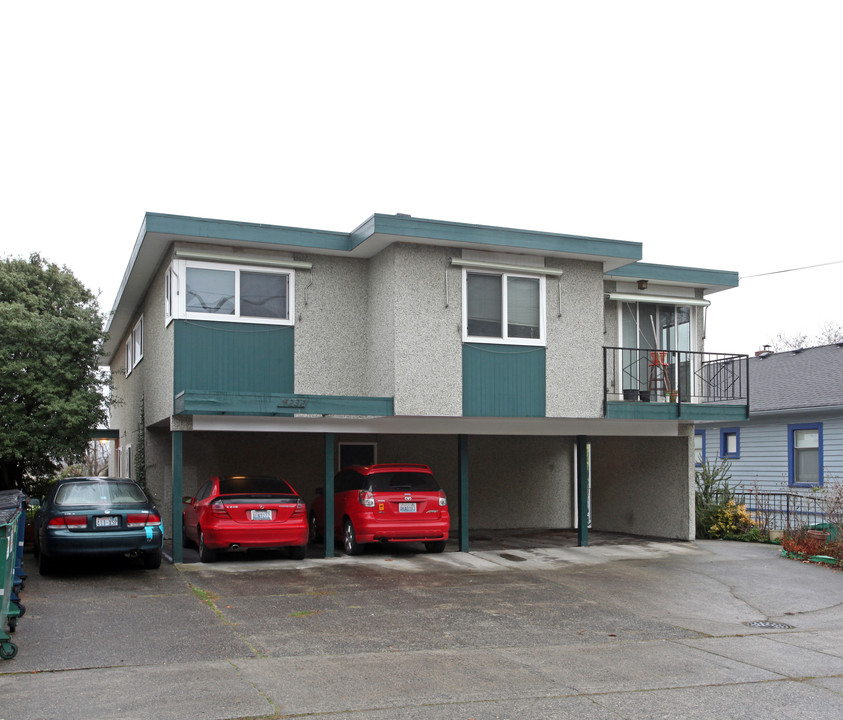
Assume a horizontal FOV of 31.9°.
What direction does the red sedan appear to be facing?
away from the camera

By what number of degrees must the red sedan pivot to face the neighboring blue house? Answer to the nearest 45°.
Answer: approximately 45° to its right

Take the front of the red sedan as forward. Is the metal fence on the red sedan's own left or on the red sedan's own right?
on the red sedan's own right

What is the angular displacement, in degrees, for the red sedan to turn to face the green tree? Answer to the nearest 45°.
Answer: approximately 45° to its left

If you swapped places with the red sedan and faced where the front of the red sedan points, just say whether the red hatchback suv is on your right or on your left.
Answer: on your right

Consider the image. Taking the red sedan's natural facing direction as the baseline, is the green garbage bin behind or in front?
behind

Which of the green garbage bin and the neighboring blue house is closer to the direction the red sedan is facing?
the neighboring blue house
